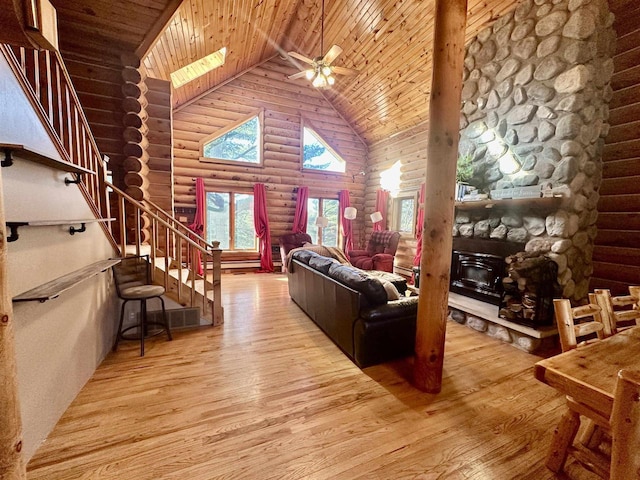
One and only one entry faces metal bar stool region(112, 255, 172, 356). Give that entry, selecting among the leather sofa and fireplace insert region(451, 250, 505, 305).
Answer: the fireplace insert

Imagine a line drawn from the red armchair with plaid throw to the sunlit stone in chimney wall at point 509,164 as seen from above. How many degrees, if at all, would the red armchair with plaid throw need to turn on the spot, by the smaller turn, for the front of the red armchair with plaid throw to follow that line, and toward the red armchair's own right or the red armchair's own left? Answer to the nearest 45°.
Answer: approximately 90° to the red armchair's own left

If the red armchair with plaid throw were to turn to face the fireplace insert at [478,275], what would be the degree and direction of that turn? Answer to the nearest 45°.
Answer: approximately 90° to its left

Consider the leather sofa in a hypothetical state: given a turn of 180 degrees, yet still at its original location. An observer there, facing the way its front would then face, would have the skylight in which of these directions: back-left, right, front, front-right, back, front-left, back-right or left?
right

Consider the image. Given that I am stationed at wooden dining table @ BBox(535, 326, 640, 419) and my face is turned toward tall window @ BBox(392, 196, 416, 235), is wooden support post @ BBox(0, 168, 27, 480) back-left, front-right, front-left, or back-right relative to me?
back-left

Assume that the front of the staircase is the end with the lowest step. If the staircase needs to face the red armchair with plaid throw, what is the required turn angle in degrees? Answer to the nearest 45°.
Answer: approximately 45° to its left

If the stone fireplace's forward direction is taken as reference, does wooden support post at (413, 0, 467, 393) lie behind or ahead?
ahead

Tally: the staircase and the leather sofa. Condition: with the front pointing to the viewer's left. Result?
0

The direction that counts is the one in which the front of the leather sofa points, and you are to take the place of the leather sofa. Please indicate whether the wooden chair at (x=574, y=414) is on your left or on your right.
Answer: on your right

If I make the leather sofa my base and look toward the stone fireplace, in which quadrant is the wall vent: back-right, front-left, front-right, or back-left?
back-left

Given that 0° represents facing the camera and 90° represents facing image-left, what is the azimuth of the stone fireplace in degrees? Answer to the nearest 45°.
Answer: approximately 45°

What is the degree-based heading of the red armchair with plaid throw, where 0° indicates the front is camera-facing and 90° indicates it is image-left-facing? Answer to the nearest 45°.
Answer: approximately 45°
